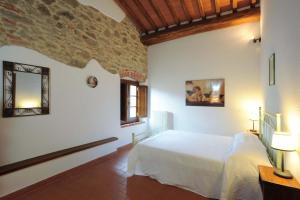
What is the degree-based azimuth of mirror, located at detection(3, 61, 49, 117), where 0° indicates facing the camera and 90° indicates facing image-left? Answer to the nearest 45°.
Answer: approximately 315°

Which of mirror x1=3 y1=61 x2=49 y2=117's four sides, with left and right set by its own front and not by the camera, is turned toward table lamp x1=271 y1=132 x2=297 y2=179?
front

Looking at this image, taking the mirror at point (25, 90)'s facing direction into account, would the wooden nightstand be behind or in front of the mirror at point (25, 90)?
in front

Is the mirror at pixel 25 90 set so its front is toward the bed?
yes

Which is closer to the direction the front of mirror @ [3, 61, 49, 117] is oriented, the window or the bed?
the bed

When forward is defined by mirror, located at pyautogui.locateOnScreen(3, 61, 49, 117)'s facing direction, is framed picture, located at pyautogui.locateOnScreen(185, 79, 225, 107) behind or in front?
in front
